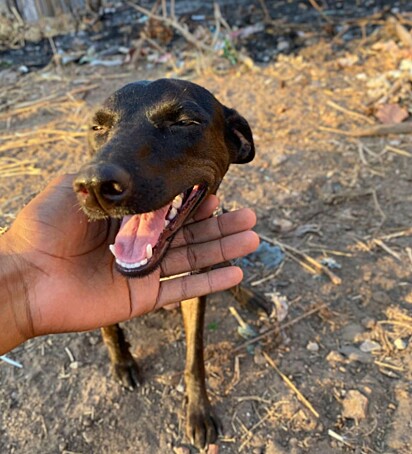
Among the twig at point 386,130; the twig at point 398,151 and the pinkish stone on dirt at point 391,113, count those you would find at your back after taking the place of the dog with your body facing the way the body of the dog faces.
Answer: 3

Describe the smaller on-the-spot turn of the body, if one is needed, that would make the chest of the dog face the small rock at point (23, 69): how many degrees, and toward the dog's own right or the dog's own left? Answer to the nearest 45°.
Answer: approximately 135° to the dog's own right

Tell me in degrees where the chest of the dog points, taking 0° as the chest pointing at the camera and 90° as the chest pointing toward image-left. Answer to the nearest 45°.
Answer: approximately 45°

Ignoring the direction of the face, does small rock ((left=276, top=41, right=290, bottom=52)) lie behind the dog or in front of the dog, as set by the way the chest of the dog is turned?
behind

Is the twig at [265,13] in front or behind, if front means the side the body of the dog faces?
behind
